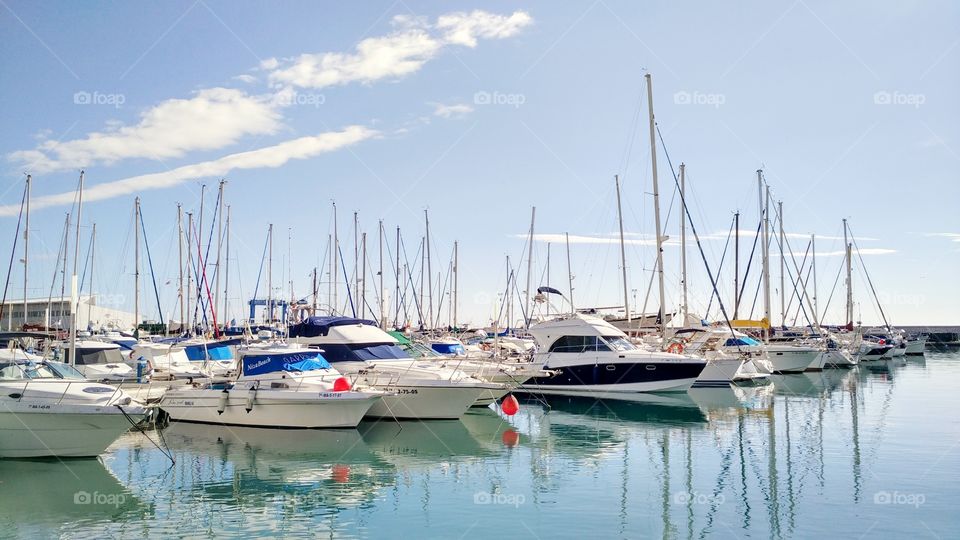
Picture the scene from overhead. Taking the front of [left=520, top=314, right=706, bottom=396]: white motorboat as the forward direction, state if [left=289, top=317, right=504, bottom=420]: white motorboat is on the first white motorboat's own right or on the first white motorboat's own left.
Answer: on the first white motorboat's own right

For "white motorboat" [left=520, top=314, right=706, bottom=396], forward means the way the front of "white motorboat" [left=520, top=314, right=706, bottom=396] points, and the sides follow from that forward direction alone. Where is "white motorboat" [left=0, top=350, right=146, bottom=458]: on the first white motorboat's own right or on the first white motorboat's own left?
on the first white motorboat's own right

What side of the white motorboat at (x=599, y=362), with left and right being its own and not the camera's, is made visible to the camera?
right

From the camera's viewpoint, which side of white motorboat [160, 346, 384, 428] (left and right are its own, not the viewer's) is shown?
right

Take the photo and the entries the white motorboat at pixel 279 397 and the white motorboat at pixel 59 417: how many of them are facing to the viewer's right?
2

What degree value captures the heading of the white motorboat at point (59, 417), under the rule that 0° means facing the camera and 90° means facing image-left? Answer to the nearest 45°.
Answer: approximately 270°
